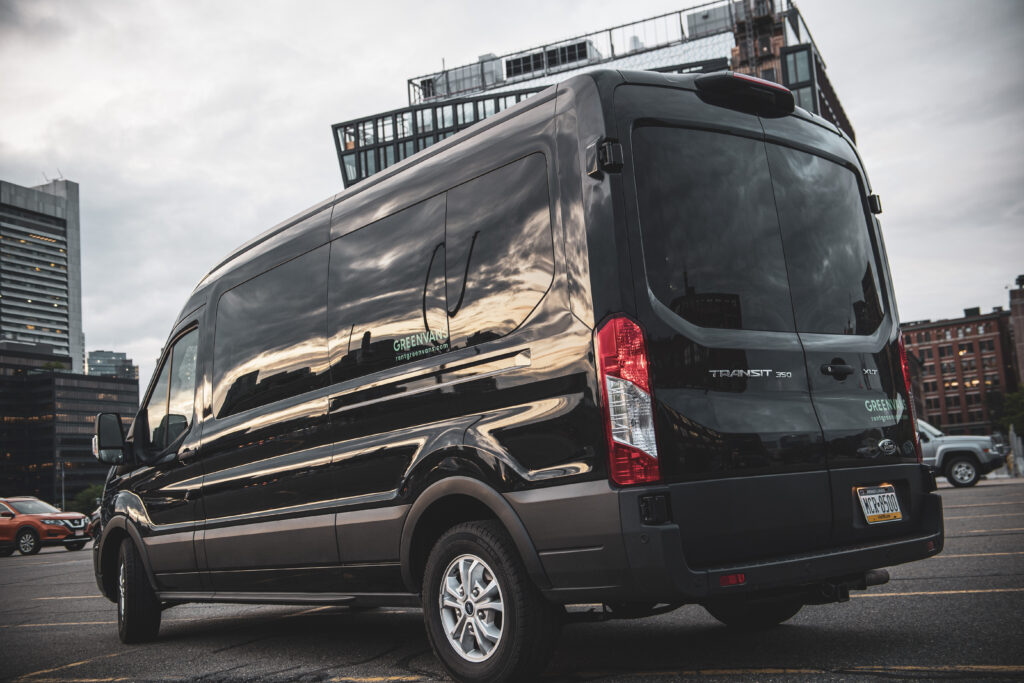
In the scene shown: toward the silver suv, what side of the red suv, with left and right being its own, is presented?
front

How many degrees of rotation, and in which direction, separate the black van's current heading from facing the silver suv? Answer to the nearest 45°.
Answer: approximately 90° to its right

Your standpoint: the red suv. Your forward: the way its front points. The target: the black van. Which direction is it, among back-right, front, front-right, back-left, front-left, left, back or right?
front-right

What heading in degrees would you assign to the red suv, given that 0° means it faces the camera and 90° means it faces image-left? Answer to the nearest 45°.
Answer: approximately 315°

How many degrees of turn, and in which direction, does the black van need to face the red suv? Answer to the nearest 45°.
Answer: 0° — it already faces it

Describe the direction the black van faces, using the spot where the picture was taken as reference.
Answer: facing away from the viewer and to the left of the viewer
